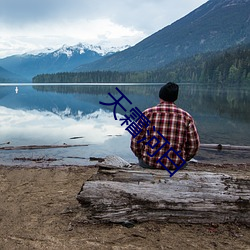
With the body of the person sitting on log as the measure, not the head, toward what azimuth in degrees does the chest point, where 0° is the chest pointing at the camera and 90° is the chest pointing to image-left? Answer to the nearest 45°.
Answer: approximately 180°

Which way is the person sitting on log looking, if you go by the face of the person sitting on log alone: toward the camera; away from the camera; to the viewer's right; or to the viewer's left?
away from the camera
